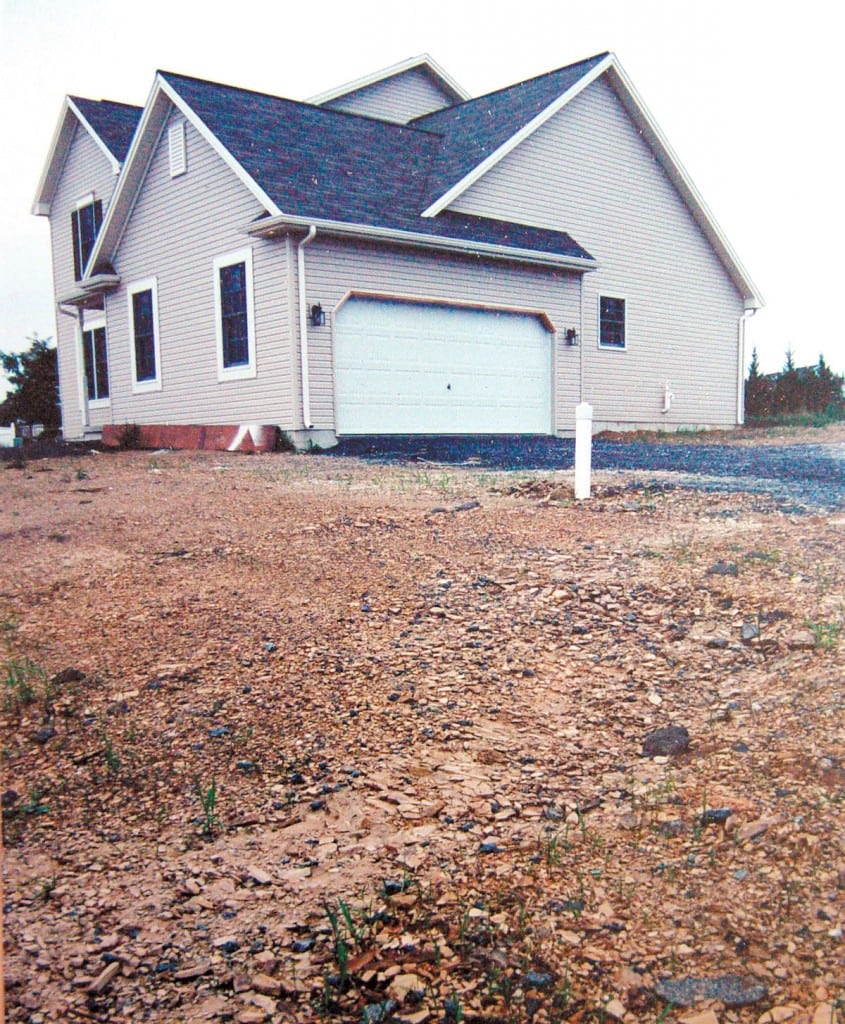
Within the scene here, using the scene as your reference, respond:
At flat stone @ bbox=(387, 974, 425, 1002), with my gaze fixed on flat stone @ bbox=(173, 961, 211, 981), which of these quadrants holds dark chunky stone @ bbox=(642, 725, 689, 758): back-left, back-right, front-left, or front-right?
back-right

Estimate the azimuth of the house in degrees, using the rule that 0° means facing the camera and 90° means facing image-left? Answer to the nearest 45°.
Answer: approximately 45°

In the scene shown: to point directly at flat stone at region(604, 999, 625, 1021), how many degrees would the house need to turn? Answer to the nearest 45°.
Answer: approximately 45° to its left

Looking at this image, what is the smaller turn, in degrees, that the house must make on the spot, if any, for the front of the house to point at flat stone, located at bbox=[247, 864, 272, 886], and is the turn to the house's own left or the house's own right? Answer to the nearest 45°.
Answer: approximately 45° to the house's own left

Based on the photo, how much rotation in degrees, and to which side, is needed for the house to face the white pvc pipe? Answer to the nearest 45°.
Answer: approximately 45° to its left

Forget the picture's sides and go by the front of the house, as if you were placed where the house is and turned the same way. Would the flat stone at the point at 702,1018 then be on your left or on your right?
on your left

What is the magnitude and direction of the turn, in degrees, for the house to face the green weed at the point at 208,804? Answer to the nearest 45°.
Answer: approximately 45° to its left
